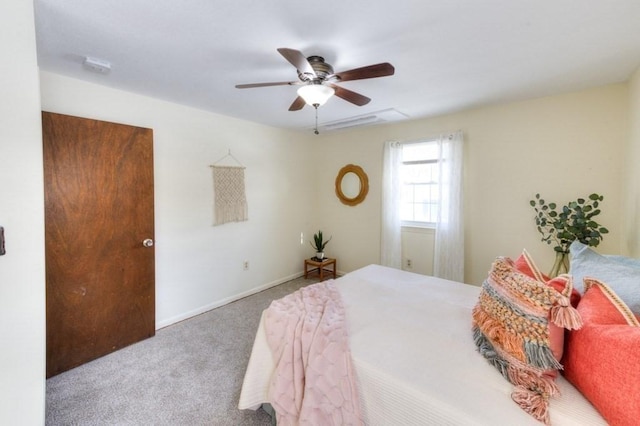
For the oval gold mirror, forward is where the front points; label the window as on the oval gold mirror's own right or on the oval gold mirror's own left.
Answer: on the oval gold mirror's own left

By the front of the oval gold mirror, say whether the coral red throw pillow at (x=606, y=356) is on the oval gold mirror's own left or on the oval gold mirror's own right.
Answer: on the oval gold mirror's own left

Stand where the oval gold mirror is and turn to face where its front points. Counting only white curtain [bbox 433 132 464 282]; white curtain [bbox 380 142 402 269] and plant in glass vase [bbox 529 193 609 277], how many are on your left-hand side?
3

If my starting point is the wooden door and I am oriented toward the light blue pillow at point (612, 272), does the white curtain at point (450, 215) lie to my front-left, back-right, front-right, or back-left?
front-left

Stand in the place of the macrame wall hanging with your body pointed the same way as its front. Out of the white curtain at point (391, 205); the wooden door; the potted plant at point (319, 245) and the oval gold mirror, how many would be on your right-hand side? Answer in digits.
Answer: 1

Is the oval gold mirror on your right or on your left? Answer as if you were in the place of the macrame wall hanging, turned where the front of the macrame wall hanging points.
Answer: on your left

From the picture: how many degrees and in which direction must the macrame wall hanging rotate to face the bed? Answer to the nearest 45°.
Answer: approximately 45° to its right

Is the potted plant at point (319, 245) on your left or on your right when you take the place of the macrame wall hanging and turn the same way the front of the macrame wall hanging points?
on your left

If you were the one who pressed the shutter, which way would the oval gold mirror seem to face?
facing the viewer and to the left of the viewer

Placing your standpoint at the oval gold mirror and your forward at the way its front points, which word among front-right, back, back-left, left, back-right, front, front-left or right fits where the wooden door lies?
front

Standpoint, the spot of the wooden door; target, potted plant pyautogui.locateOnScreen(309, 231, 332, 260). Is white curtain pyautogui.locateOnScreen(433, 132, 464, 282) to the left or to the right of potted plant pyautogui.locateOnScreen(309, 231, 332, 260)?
right

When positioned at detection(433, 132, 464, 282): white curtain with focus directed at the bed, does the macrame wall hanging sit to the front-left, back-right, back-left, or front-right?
front-right

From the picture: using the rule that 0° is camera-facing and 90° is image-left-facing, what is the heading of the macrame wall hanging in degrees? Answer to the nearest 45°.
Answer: approximately 315°

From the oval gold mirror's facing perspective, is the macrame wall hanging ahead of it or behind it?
ahead
